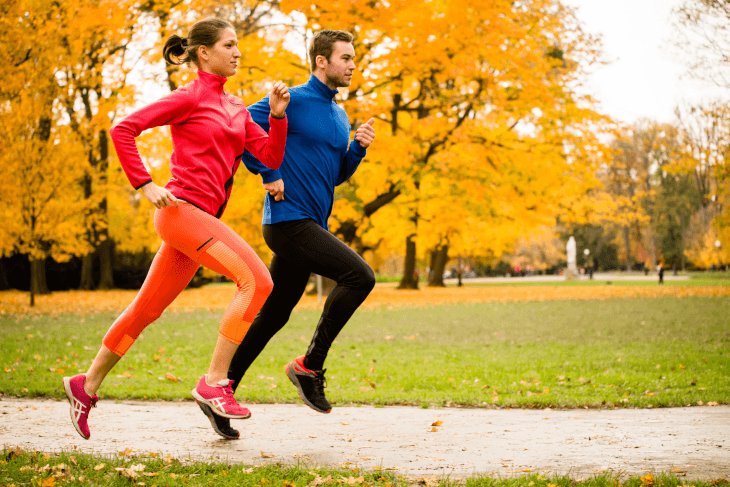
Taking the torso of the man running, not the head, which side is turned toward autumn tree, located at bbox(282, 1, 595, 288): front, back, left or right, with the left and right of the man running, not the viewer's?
left

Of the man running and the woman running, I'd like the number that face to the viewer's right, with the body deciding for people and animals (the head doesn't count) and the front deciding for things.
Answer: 2

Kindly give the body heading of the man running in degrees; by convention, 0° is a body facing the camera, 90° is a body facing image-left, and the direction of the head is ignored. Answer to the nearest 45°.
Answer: approximately 270°

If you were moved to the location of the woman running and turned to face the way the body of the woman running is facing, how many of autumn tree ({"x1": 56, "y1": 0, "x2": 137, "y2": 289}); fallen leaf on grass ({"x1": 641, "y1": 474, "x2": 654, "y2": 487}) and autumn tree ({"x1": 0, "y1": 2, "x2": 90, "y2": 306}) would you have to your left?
2

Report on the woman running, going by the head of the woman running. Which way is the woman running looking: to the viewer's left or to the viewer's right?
to the viewer's right

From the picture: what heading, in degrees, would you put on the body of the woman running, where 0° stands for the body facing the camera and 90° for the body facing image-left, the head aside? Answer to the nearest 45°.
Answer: approximately 270°

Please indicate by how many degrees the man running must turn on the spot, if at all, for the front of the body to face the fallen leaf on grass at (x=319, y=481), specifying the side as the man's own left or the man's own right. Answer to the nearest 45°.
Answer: approximately 90° to the man's own right

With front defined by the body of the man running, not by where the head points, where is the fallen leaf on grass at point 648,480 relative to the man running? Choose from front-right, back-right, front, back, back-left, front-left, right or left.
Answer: front-right

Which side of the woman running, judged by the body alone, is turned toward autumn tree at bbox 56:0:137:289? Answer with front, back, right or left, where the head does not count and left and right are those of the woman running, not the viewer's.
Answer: left

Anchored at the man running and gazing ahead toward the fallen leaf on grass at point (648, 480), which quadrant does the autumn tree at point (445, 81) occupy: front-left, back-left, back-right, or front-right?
back-left

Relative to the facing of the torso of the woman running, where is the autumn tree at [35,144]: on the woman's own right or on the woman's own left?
on the woman's own left
